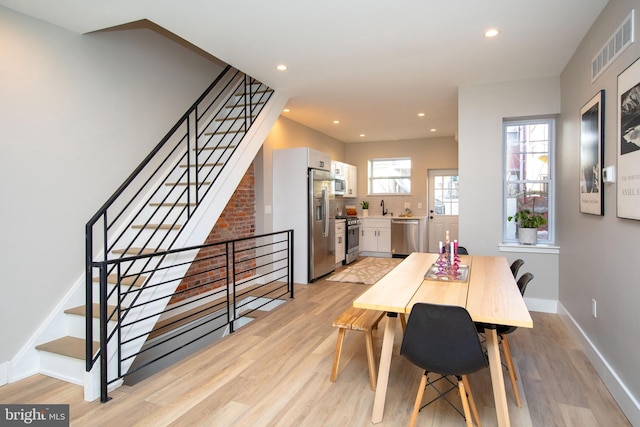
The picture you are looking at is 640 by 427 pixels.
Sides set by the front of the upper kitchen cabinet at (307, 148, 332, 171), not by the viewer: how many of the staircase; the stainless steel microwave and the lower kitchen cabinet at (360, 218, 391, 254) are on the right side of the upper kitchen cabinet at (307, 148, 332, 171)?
1

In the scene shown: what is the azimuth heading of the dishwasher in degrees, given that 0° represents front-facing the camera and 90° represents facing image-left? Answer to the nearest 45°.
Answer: approximately 0°

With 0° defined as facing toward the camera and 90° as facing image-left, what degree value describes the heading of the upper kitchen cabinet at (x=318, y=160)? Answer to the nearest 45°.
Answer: approximately 315°

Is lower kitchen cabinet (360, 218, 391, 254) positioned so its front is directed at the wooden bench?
yes

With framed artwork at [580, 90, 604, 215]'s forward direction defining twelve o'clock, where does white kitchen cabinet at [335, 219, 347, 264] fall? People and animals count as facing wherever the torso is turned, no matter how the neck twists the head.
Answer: The white kitchen cabinet is roughly at 1 o'clock from the framed artwork.

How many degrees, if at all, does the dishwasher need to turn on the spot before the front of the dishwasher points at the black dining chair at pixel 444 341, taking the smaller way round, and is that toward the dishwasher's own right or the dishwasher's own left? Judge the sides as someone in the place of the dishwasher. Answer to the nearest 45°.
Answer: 0° — it already faces it

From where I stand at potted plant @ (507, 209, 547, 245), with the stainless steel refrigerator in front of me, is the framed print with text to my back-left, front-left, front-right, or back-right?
back-left

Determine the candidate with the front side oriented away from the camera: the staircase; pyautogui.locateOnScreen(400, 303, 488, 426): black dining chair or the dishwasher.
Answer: the black dining chair

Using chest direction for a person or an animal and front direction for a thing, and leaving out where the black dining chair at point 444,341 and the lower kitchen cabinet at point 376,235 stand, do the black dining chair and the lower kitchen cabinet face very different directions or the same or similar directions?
very different directions

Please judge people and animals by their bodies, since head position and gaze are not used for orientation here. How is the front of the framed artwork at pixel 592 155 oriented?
to the viewer's left
